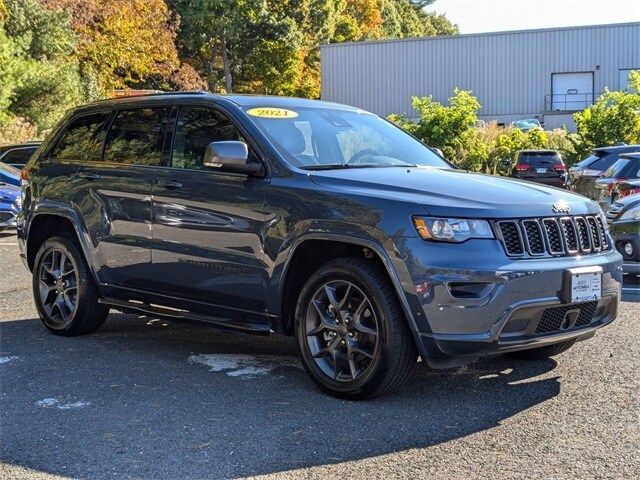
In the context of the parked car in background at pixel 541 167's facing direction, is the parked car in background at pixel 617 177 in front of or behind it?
behind

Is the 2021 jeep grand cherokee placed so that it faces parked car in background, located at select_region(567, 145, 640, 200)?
no

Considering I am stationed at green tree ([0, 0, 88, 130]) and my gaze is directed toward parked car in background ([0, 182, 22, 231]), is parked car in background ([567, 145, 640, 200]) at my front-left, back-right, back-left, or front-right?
front-left

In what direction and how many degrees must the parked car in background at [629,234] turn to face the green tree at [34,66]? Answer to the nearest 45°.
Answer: approximately 90° to its right

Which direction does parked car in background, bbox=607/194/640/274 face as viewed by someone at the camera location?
facing the viewer and to the left of the viewer

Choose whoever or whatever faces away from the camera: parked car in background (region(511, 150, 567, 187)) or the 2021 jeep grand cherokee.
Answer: the parked car in background

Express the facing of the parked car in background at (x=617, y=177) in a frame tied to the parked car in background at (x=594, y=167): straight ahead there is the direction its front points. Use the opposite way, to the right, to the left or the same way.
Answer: the same way

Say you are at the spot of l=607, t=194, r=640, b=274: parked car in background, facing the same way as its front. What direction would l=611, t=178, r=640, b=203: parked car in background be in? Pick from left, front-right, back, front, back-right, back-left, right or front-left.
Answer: back-right

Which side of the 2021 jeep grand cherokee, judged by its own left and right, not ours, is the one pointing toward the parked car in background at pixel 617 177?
left

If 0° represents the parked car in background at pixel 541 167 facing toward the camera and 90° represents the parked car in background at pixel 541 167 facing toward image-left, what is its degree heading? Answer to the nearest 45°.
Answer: approximately 180°

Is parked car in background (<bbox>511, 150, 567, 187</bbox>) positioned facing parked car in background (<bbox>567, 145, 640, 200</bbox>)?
no

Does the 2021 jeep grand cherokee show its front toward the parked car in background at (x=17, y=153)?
no
